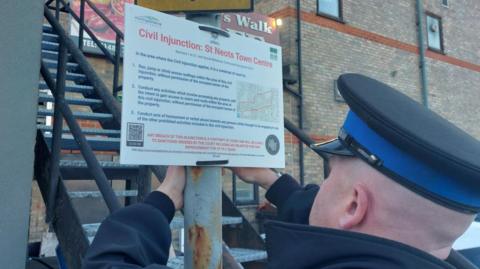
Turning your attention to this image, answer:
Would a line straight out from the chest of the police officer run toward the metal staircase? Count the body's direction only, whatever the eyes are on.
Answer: yes

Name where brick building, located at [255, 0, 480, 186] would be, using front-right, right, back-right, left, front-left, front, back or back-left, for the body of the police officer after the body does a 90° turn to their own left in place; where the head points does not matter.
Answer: back-right

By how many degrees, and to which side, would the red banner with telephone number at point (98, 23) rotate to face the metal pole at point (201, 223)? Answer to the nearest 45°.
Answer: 0° — it already faces it

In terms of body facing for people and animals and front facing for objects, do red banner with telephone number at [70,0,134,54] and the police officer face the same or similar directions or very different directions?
very different directions

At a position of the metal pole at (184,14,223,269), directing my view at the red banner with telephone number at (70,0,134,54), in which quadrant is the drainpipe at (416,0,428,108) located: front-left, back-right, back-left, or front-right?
front-right

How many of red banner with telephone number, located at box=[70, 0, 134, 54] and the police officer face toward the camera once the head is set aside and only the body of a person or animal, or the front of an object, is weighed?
1

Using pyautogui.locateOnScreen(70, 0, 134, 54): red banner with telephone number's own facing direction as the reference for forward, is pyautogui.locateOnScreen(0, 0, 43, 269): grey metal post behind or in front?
in front

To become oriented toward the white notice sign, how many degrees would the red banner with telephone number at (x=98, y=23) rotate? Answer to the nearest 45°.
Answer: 0° — it already faces it

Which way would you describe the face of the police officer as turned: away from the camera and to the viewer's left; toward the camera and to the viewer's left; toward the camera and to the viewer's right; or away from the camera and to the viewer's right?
away from the camera and to the viewer's left

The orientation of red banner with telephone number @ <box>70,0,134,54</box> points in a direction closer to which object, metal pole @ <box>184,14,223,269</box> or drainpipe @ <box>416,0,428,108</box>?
the metal pole

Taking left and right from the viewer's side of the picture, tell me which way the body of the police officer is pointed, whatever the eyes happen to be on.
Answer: facing away from the viewer and to the left of the viewer

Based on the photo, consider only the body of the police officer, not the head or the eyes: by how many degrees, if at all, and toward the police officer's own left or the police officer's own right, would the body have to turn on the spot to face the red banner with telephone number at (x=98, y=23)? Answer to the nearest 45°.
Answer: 0° — they already face it

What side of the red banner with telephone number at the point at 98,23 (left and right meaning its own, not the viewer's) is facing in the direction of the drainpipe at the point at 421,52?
left

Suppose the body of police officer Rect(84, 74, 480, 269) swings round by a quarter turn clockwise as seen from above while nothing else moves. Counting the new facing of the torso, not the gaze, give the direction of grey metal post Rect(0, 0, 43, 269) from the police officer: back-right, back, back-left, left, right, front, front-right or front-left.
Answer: left

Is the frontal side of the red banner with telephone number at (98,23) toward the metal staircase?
yes

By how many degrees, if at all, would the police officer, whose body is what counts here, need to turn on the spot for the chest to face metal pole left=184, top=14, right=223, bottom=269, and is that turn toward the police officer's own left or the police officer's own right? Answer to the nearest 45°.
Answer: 0° — they already face it

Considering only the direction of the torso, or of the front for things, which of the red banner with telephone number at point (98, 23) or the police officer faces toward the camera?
the red banner with telephone number

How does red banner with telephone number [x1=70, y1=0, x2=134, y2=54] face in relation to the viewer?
toward the camera
